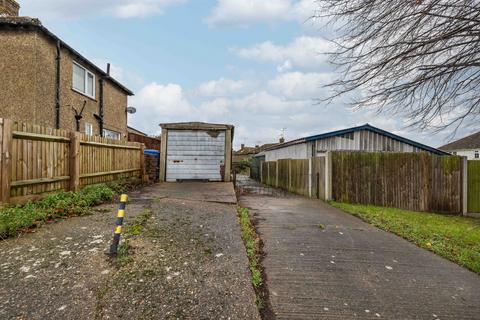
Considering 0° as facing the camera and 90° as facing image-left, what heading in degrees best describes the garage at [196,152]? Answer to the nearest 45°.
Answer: approximately 0°

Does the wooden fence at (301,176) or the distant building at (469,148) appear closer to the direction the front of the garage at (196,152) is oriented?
the wooden fence

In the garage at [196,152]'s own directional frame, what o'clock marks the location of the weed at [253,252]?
The weed is roughly at 12 o'clock from the garage.

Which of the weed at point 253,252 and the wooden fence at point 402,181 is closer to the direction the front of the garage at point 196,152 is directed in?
the weed

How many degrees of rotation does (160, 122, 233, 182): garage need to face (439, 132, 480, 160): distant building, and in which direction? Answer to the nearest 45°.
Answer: approximately 135° to its left

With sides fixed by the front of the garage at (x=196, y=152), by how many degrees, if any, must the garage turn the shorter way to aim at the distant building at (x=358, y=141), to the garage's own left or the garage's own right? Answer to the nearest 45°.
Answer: approximately 90° to the garage's own left

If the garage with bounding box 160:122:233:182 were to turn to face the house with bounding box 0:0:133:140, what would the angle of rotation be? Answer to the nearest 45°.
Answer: approximately 45° to its right

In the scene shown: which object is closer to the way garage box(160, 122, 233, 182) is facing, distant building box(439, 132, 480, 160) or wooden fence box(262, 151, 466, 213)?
the wooden fence

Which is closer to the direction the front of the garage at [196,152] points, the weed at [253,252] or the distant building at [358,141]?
the weed
